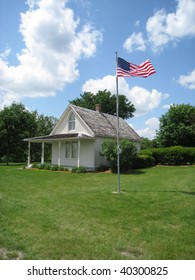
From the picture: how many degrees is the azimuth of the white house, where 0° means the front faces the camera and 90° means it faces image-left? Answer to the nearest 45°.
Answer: approximately 45°

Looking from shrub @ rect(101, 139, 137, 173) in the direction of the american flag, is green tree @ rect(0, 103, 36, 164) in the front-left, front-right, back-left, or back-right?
back-right

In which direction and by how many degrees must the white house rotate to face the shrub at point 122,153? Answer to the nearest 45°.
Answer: approximately 90° to its left

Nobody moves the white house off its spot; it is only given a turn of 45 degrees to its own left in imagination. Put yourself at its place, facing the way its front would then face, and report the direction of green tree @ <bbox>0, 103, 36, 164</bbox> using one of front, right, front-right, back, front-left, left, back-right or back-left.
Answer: back-right

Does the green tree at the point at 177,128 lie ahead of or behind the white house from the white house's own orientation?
behind

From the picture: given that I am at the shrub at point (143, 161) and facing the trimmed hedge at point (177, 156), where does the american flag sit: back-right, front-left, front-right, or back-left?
back-right

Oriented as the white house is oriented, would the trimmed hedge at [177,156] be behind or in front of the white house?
behind

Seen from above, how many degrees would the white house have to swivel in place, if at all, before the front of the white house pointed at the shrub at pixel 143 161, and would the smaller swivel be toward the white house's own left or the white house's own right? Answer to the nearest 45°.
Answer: approximately 135° to the white house's own left
